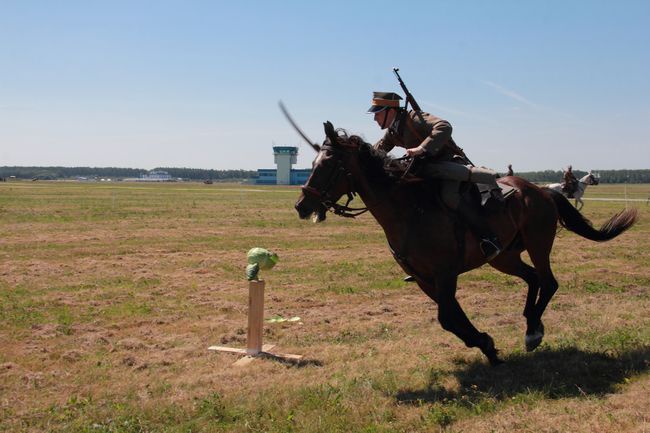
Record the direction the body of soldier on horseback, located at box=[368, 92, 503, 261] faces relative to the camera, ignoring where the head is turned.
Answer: to the viewer's left

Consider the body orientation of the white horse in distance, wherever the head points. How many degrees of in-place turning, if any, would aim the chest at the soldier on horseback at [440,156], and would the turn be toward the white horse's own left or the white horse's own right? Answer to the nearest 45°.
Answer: approximately 90° to the white horse's own right

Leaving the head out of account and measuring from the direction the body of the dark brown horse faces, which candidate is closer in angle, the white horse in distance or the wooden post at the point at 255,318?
the wooden post

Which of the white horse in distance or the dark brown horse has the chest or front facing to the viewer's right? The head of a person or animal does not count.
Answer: the white horse in distance

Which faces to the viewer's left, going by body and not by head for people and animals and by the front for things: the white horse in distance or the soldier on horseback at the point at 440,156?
the soldier on horseback

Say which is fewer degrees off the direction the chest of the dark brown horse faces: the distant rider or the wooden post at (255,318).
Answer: the wooden post

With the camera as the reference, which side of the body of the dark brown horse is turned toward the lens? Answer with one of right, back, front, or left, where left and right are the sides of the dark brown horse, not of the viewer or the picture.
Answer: left

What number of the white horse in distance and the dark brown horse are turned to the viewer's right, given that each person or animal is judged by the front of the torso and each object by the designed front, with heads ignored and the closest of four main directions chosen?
1

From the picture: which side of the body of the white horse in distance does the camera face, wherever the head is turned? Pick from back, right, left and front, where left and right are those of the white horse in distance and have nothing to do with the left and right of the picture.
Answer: right

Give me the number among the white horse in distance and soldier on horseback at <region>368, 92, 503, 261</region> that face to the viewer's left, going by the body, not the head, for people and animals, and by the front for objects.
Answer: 1
